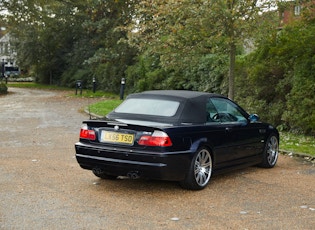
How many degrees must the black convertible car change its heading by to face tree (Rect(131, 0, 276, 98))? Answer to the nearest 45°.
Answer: approximately 45° to its left

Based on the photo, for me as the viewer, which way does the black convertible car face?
facing away from the viewer and to the right of the viewer

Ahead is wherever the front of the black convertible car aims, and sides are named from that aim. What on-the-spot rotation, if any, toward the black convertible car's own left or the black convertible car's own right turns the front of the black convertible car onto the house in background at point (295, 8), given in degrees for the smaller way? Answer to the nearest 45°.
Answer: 0° — it already faces it
